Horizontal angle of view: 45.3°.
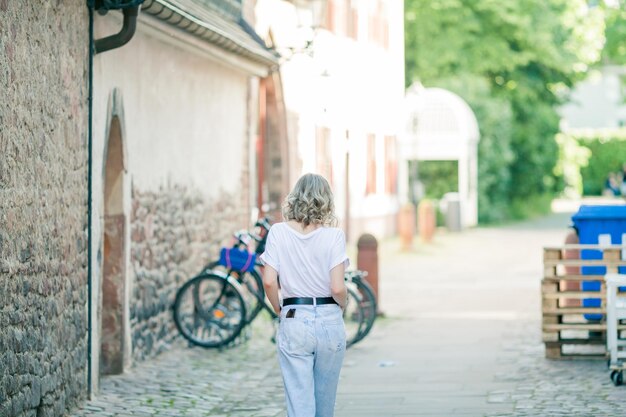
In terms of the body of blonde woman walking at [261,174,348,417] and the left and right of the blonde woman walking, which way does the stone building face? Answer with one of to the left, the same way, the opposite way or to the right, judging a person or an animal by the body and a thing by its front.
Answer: to the right

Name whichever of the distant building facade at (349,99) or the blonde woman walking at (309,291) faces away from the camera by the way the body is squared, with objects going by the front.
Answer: the blonde woman walking

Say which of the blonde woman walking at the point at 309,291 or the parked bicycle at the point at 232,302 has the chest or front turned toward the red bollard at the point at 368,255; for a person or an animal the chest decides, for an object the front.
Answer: the blonde woman walking

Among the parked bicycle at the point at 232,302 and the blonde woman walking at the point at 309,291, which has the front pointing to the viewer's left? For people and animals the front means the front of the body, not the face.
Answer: the parked bicycle

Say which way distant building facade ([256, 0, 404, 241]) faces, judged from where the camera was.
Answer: facing the viewer and to the right of the viewer

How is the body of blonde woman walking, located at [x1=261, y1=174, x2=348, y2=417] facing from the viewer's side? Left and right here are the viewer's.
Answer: facing away from the viewer

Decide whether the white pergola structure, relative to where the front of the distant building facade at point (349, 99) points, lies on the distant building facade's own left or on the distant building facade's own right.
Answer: on the distant building facade's own left

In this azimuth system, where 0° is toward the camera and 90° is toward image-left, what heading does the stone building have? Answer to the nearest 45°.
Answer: approximately 270°

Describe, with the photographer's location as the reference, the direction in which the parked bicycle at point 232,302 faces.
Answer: facing to the left of the viewer

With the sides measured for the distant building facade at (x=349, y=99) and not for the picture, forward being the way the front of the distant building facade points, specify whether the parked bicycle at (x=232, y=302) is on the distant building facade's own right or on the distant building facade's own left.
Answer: on the distant building facade's own right

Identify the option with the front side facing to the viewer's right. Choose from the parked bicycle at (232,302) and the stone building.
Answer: the stone building

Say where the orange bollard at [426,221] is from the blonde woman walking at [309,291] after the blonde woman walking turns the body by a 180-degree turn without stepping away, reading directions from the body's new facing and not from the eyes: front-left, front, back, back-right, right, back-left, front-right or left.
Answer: back
